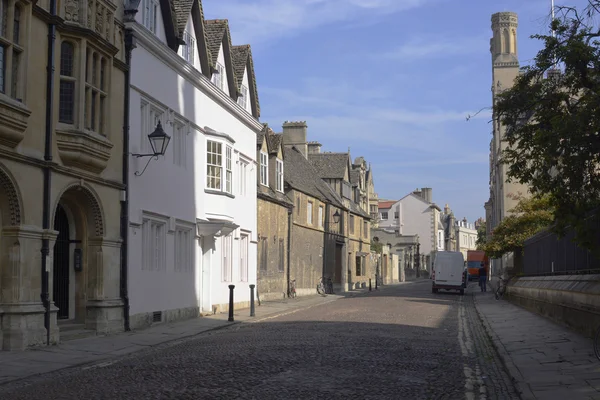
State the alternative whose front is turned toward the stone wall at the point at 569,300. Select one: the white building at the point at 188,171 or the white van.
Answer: the white building

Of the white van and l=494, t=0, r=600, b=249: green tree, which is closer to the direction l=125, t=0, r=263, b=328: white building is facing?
the green tree

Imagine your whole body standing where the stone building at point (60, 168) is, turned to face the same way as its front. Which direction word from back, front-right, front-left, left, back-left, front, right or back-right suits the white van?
left

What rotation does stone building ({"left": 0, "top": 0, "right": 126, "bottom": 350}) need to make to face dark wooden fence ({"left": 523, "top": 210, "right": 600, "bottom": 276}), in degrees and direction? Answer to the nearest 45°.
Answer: approximately 45° to its left

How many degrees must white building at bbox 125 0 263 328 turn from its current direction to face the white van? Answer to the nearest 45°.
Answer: approximately 90° to its left

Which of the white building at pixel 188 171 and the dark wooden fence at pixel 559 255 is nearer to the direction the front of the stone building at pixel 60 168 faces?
the dark wooden fence

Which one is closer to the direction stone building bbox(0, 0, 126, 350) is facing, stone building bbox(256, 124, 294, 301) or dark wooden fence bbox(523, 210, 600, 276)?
the dark wooden fence

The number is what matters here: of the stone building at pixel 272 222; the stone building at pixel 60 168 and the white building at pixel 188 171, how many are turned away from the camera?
0

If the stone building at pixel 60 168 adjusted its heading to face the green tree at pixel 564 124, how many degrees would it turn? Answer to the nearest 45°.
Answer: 0° — it already faces it

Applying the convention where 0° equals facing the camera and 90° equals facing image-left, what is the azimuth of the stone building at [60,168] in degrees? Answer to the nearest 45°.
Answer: approximately 315°

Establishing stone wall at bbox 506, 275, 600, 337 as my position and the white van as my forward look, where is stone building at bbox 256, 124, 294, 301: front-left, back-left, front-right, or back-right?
front-left

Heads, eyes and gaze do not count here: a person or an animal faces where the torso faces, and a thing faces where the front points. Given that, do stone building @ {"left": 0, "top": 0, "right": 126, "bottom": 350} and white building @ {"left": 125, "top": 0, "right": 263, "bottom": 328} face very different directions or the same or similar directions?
same or similar directions
